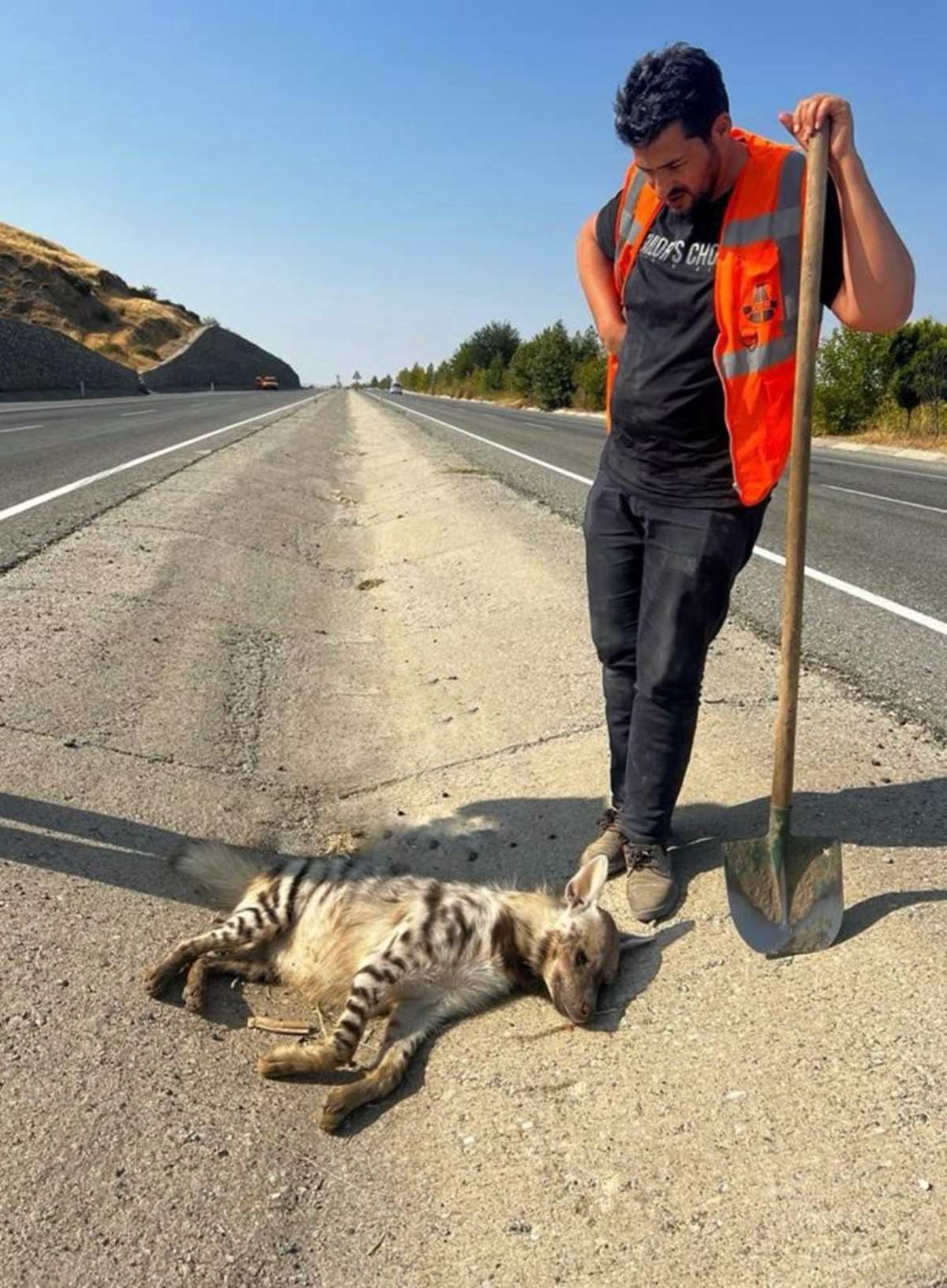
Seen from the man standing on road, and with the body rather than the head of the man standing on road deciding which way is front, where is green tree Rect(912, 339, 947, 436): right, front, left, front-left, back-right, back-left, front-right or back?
back-right

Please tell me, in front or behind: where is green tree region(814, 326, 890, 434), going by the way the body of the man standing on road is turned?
behind

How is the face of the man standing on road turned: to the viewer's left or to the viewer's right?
to the viewer's left

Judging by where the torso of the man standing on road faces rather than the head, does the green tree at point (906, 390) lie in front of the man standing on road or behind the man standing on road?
behind

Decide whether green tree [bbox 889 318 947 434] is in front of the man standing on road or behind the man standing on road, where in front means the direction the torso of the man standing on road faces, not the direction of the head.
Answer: behind

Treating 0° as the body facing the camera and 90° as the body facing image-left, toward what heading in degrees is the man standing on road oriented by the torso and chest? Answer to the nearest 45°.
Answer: approximately 45°
